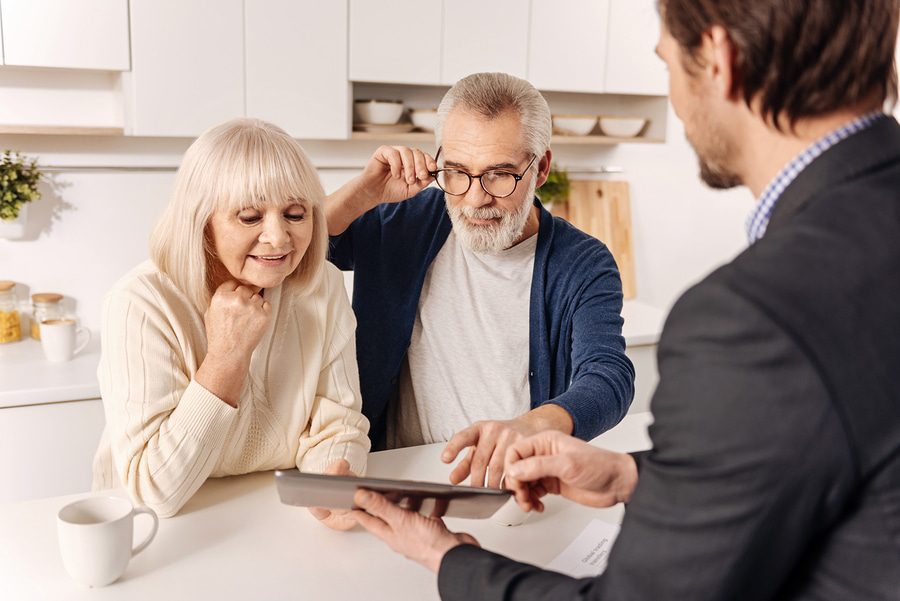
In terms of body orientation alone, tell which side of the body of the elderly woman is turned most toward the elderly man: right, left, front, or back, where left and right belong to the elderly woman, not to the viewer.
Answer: left

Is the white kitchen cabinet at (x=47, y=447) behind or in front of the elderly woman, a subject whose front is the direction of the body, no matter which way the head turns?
behind

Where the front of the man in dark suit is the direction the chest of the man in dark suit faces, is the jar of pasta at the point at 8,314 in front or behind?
in front

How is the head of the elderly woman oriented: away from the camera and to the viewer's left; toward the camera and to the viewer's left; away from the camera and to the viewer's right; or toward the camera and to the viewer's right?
toward the camera and to the viewer's right

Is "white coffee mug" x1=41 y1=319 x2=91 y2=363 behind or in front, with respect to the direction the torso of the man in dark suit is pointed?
in front

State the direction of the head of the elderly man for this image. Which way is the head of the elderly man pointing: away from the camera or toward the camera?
toward the camera

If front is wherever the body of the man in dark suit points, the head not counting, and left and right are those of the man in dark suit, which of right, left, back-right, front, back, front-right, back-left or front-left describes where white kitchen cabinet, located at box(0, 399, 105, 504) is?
front

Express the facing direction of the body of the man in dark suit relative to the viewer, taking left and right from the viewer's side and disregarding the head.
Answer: facing away from the viewer and to the left of the viewer

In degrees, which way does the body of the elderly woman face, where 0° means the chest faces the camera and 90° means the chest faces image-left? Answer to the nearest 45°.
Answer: approximately 315°

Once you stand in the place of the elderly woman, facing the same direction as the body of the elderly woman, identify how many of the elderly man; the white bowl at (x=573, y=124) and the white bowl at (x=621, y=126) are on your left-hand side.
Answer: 3

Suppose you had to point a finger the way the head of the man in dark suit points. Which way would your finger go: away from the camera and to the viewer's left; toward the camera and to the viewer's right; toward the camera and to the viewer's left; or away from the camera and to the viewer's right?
away from the camera and to the viewer's left

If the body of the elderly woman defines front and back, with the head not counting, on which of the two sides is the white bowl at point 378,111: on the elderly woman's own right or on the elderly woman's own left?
on the elderly woman's own left

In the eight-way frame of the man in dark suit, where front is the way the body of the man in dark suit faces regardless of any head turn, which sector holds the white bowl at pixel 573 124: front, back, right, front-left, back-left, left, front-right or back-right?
front-right

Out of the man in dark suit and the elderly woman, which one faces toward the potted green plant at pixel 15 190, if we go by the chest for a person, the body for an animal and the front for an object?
the man in dark suit
